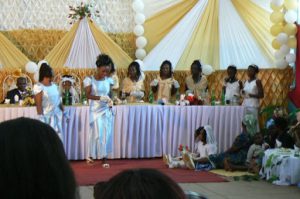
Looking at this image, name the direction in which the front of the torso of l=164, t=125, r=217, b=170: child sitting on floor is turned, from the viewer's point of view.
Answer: to the viewer's left

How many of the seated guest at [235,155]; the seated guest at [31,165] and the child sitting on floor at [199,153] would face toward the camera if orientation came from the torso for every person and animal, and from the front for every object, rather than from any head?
0

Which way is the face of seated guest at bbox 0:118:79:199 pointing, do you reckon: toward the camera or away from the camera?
away from the camera

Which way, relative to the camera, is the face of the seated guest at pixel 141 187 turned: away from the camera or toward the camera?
away from the camera

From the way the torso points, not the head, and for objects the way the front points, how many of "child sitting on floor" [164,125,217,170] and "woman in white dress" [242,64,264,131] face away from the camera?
0

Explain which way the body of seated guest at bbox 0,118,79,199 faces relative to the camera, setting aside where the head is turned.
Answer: away from the camera

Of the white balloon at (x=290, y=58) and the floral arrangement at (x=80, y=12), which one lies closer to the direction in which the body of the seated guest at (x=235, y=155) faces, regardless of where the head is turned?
the floral arrangement

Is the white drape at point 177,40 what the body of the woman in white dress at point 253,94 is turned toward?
no

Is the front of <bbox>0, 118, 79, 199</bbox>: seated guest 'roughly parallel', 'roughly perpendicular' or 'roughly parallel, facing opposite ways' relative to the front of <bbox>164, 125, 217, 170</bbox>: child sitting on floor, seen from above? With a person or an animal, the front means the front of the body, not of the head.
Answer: roughly perpendicular

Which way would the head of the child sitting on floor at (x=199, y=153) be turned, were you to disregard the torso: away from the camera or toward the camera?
toward the camera

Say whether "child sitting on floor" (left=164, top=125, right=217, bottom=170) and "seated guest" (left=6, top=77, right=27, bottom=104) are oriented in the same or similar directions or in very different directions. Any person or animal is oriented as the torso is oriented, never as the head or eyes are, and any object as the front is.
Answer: very different directions

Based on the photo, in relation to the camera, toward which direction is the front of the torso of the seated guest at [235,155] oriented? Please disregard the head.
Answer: to the viewer's left

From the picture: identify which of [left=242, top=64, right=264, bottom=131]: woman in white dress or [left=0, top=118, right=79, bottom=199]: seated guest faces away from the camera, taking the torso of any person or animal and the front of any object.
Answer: the seated guest
